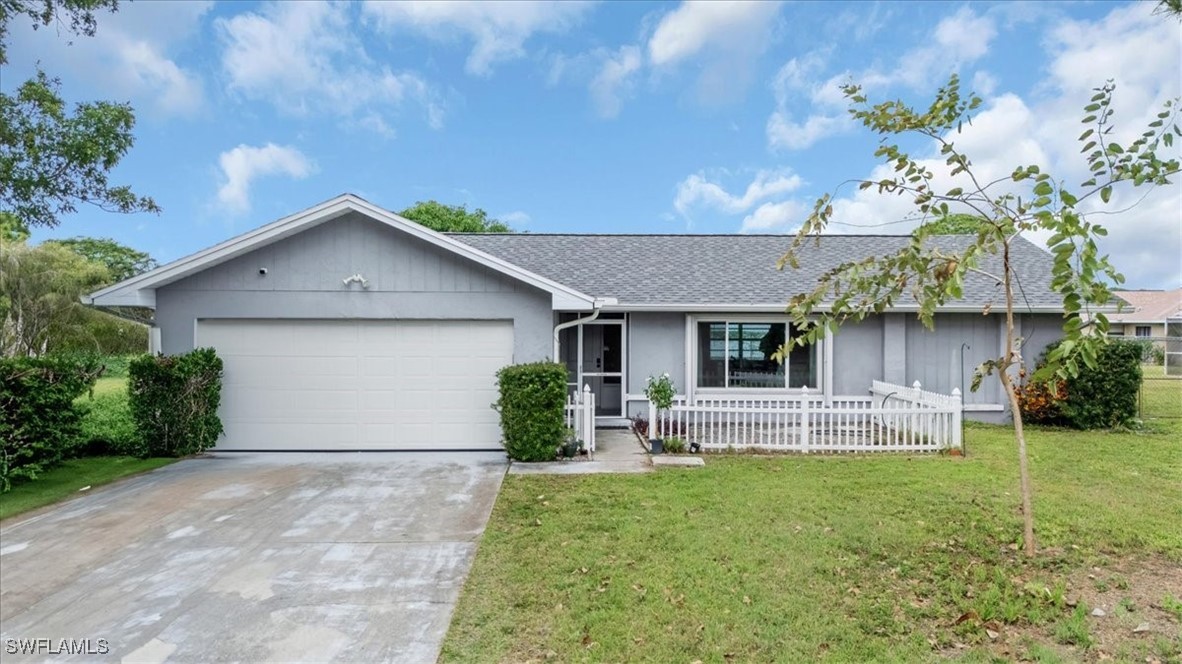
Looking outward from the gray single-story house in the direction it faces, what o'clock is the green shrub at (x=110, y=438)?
The green shrub is roughly at 3 o'clock from the gray single-story house.

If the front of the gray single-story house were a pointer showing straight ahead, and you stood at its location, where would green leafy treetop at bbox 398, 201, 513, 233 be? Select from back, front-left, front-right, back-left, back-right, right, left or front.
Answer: back

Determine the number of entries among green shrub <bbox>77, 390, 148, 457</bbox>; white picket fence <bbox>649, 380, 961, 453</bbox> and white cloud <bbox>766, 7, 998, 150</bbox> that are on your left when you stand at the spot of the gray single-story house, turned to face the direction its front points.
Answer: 2

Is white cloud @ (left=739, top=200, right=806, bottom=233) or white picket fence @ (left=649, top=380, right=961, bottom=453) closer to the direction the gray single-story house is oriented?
the white picket fence

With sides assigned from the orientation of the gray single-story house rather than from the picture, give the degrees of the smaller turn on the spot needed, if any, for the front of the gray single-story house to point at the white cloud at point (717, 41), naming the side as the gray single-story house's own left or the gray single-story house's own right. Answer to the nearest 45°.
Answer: approximately 135° to the gray single-story house's own left

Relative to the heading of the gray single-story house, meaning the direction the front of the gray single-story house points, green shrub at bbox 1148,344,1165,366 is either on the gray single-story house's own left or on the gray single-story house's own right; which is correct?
on the gray single-story house's own left

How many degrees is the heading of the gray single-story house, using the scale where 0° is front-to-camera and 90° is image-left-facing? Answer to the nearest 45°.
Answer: approximately 0°

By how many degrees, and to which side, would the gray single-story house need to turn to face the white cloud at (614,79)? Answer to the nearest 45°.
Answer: approximately 135° to its left

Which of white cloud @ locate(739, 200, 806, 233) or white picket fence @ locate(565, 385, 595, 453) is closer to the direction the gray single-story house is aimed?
the white picket fence
